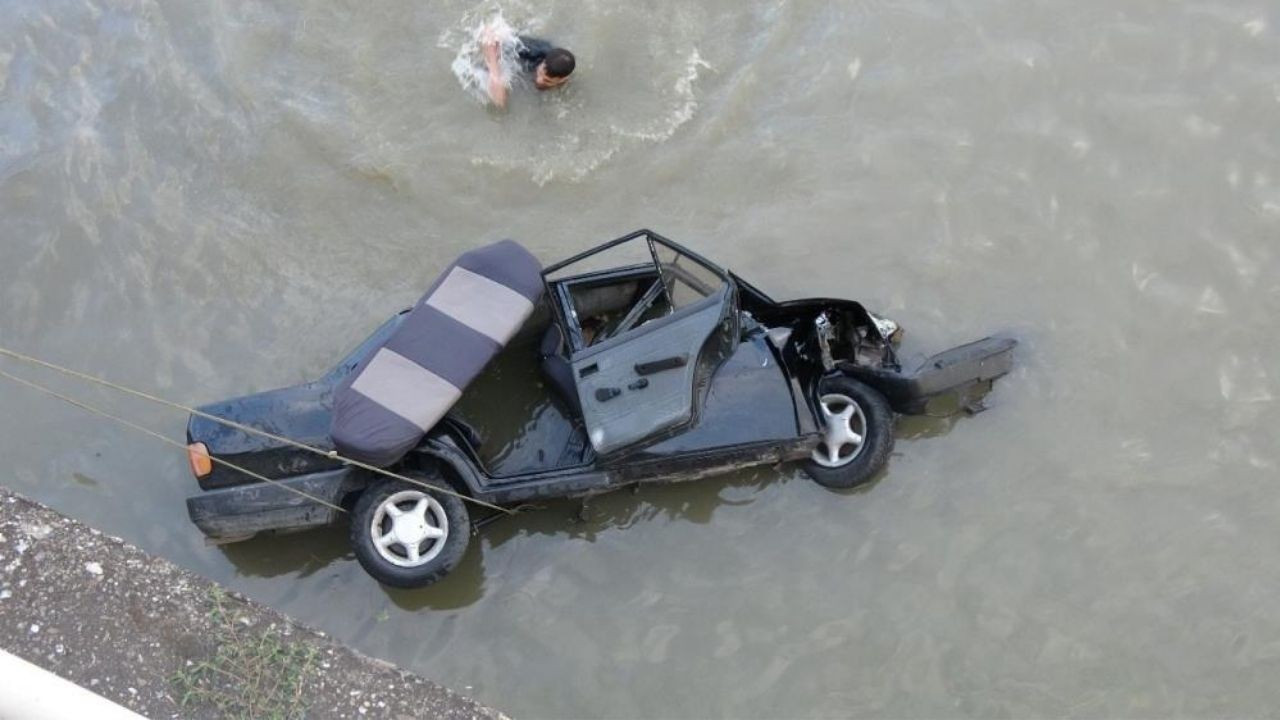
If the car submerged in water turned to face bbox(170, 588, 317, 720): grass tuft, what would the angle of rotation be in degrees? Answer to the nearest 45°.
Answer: approximately 135° to its right

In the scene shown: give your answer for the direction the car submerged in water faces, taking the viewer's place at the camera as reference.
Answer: facing to the right of the viewer

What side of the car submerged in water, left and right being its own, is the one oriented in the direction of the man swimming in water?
left
